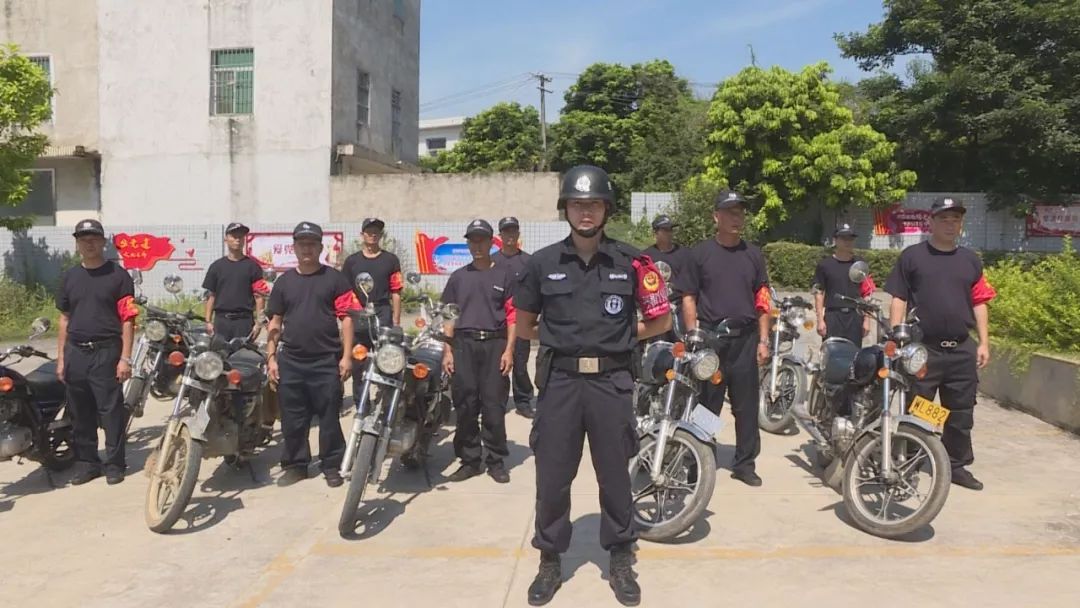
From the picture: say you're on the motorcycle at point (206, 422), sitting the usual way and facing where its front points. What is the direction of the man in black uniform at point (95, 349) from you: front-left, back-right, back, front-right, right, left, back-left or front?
right

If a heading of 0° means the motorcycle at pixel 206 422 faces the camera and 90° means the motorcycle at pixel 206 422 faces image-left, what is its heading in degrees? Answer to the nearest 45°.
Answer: approximately 45°

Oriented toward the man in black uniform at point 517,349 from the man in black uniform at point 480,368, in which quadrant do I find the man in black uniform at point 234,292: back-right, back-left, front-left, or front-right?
front-left

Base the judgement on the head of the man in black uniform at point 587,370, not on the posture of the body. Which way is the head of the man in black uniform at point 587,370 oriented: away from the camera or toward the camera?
toward the camera

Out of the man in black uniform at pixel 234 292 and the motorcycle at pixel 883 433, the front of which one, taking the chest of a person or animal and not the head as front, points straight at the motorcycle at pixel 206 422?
the man in black uniform

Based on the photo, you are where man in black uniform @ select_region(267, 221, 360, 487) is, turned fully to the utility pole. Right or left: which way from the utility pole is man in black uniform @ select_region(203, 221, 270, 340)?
left

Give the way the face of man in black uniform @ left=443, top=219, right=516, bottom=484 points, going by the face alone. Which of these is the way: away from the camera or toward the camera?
toward the camera

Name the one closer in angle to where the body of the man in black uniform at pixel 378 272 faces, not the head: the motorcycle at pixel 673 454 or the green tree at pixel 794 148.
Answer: the motorcycle

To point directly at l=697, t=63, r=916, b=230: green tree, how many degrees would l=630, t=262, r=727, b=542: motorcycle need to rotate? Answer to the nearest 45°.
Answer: approximately 135° to its left

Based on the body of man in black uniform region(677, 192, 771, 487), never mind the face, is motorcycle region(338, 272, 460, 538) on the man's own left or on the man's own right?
on the man's own right

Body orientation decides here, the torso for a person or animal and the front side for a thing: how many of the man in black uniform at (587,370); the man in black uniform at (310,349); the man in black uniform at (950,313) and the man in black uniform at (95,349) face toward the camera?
4

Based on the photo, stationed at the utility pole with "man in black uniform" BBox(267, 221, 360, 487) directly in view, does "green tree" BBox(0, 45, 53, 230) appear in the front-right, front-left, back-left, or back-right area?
front-right

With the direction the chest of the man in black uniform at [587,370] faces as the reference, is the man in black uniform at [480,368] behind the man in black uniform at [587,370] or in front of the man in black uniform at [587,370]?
behind

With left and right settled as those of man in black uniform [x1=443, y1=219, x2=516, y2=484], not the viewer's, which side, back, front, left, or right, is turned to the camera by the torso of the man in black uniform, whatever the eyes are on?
front

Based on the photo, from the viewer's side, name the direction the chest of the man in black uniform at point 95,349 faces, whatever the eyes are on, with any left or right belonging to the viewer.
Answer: facing the viewer

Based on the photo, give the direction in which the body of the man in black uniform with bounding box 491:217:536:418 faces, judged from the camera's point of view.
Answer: toward the camera
